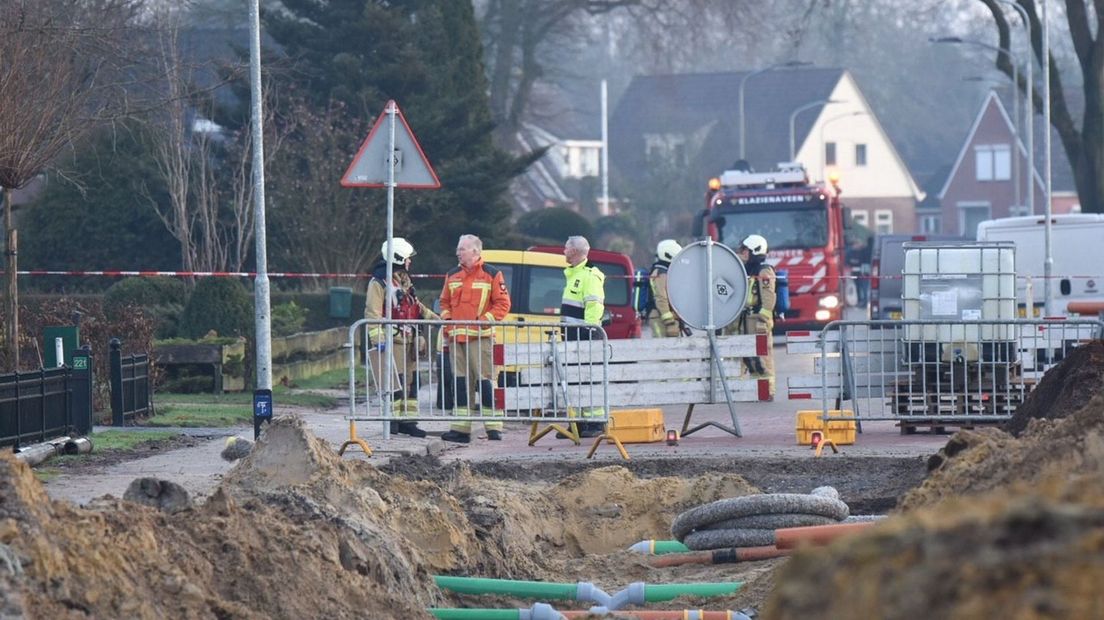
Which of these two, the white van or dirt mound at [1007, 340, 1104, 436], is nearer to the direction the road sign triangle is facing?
the white van

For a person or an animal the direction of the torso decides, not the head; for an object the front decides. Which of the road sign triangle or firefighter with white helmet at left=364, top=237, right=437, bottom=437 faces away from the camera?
the road sign triangle

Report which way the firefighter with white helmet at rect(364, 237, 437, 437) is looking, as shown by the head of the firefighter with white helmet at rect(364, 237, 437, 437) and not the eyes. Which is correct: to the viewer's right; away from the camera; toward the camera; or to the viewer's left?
to the viewer's right

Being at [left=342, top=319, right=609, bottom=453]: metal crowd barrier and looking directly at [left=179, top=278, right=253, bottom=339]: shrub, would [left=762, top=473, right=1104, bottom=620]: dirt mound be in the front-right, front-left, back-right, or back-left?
back-left

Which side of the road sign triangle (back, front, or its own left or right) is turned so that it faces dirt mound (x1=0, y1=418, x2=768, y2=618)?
back

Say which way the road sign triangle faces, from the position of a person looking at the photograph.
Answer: facing away from the viewer

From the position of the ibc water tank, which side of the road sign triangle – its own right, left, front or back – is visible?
right

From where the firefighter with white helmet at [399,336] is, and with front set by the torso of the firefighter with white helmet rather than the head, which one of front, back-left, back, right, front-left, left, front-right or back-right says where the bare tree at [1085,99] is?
left

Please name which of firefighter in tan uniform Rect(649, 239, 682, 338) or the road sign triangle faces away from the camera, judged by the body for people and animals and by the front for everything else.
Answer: the road sign triangle

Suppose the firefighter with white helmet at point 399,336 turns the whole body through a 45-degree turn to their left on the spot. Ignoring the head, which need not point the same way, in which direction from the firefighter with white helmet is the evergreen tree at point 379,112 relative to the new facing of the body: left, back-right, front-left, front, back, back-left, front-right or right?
left

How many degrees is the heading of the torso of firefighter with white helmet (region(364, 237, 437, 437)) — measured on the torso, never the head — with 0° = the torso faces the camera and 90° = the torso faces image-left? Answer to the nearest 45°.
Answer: approximately 315°
